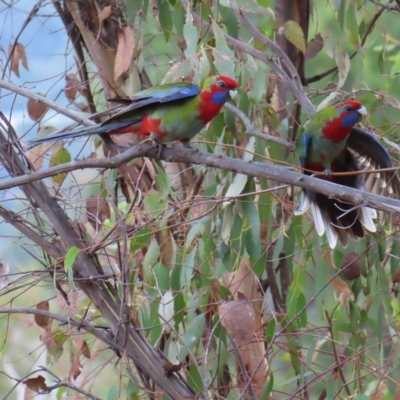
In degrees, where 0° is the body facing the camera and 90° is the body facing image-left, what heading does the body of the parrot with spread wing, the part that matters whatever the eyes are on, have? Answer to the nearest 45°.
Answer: approximately 315°

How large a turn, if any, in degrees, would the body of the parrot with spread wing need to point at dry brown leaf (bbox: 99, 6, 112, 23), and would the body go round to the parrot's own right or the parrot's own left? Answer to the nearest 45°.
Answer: approximately 135° to the parrot's own right

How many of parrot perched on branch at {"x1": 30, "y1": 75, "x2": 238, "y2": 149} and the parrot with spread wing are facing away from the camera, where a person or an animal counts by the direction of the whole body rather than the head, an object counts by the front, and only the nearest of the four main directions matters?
0

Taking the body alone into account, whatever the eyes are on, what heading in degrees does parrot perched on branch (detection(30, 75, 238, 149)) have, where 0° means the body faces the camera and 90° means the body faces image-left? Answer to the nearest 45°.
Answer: approximately 270°

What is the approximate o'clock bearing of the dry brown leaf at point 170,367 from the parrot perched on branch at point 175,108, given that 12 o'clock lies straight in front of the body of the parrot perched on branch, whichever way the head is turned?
The dry brown leaf is roughly at 4 o'clock from the parrot perched on branch.

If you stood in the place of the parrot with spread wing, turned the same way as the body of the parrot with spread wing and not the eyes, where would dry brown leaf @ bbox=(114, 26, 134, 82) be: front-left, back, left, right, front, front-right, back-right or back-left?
back-right

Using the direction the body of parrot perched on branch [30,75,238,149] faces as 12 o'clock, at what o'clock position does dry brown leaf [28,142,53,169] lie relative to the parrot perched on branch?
The dry brown leaf is roughly at 7 o'clock from the parrot perched on branch.
